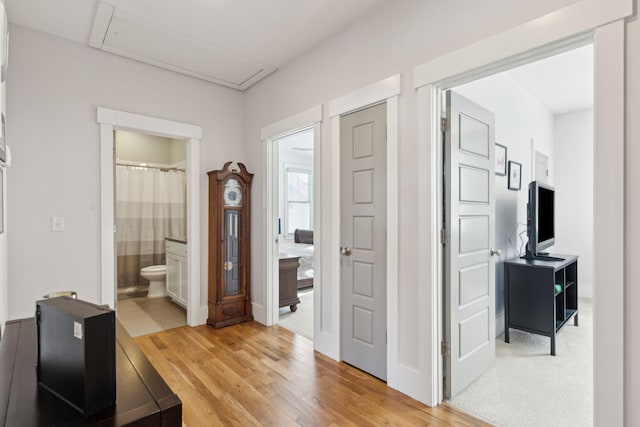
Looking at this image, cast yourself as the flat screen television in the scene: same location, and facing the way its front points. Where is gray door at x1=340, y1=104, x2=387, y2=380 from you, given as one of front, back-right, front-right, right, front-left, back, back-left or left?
back-right

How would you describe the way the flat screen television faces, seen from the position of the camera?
facing to the right of the viewer

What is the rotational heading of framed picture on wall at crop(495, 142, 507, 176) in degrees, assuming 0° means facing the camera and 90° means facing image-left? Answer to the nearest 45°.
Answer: approximately 315°

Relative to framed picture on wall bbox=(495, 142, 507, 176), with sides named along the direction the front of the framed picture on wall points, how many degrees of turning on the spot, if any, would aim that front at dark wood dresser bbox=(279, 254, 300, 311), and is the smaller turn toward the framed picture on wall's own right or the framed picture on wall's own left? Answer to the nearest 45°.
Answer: approximately 135° to the framed picture on wall's own right

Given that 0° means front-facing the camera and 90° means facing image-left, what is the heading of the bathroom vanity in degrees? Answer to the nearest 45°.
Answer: approximately 45°

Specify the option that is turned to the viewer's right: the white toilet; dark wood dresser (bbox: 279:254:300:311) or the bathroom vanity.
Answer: the dark wood dresser

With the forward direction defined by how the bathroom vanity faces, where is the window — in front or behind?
behind
